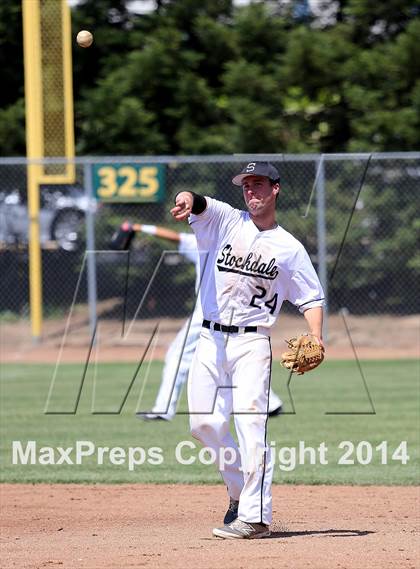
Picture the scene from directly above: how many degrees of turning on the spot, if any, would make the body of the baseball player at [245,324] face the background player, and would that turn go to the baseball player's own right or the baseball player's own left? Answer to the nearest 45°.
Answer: approximately 135° to the baseball player's own right

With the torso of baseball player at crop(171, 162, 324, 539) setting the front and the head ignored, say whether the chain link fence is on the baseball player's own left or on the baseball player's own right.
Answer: on the baseball player's own right

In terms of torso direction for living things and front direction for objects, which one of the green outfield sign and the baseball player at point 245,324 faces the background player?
the green outfield sign

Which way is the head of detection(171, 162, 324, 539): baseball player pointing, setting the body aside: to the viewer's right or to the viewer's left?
to the viewer's left

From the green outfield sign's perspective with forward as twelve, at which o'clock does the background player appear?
The background player is roughly at 12 o'clock from the green outfield sign.

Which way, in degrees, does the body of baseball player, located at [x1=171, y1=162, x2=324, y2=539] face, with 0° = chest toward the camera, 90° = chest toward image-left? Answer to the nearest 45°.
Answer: approximately 45°

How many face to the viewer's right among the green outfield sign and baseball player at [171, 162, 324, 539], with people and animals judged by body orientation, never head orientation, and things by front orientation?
0

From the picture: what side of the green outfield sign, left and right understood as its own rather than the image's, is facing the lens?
front

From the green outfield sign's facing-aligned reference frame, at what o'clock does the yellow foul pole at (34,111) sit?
The yellow foul pole is roughly at 2 o'clock from the green outfield sign.

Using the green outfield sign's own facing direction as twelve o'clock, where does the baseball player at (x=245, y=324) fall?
The baseball player is roughly at 12 o'clock from the green outfield sign.
